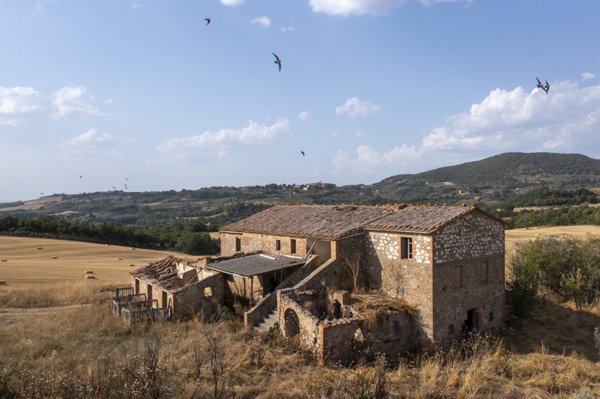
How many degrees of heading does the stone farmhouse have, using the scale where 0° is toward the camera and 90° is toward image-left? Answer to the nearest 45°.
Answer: approximately 45°
